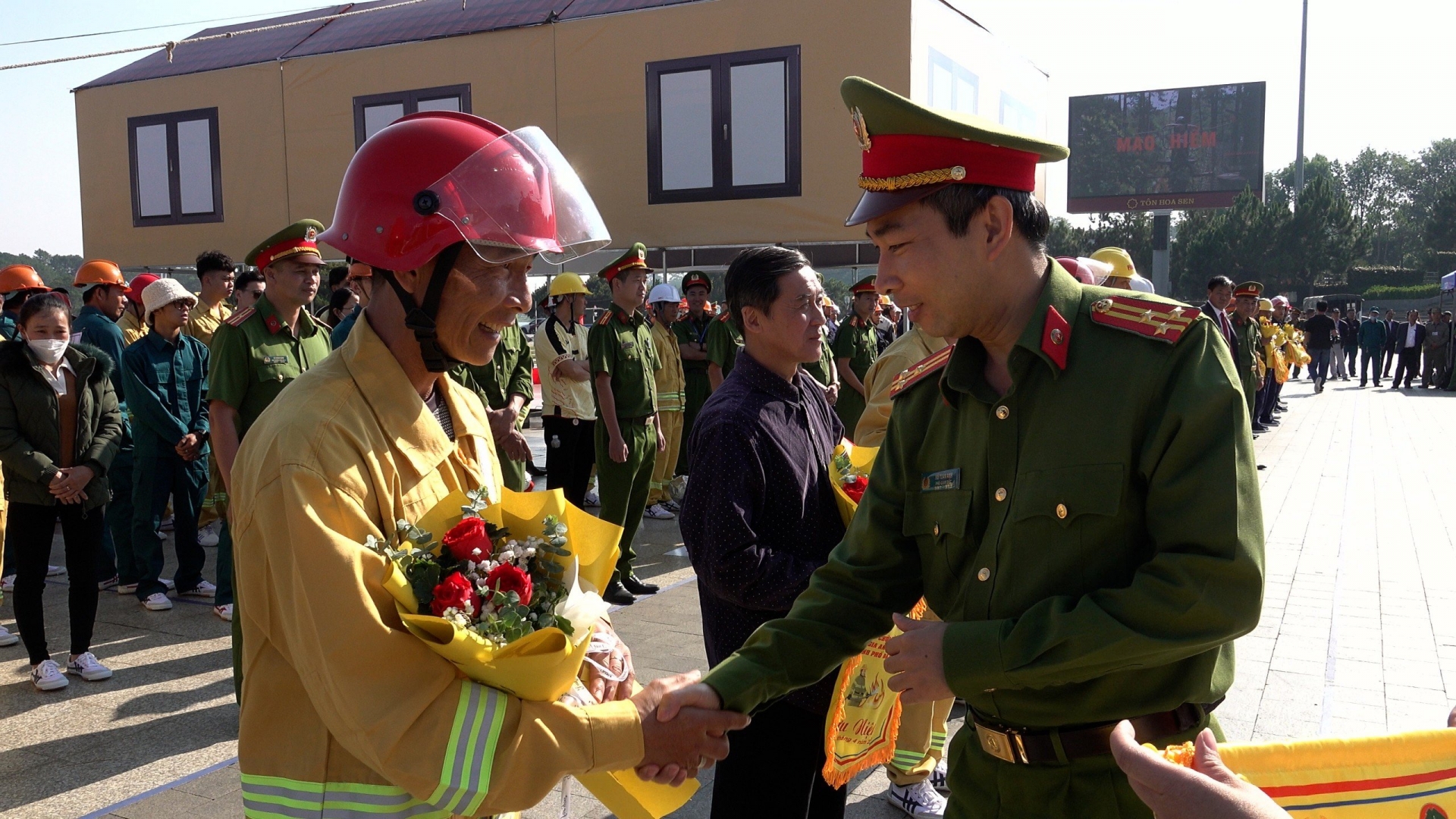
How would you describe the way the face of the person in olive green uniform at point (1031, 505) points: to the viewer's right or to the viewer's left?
to the viewer's left

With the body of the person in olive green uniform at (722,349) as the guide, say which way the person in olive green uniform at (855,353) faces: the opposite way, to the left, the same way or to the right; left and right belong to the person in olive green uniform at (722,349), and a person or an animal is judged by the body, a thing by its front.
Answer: the same way

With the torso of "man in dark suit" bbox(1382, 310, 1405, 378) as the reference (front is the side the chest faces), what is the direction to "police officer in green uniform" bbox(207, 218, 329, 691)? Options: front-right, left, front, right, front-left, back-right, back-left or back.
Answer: front

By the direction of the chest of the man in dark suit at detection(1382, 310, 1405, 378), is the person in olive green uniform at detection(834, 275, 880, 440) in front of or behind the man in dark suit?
in front

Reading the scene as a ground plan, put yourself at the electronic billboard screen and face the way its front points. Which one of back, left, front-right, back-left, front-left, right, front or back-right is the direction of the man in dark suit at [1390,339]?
front-left

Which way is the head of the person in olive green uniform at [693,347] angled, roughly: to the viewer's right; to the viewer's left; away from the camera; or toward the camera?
toward the camera

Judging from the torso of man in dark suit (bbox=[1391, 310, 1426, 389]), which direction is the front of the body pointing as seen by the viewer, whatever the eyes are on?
toward the camera

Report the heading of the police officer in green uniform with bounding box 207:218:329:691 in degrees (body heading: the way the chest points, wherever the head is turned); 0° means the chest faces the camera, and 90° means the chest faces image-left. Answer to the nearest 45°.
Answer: approximately 315°

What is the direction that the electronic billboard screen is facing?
toward the camera

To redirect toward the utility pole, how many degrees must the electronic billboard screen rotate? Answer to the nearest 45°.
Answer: approximately 135° to its left

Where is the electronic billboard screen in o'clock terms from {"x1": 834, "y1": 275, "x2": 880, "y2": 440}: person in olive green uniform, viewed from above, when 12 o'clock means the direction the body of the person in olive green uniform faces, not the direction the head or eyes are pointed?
The electronic billboard screen is roughly at 8 o'clock from the person in olive green uniform.

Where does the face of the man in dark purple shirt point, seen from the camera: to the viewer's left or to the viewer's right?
to the viewer's right

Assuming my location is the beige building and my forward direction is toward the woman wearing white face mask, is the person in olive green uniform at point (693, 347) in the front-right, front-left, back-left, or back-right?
front-left

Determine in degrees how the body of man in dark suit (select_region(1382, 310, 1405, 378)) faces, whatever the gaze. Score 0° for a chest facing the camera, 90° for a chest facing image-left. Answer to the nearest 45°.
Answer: approximately 0°

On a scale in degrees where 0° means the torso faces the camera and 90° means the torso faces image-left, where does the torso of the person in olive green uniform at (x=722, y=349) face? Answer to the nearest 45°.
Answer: approximately 315°

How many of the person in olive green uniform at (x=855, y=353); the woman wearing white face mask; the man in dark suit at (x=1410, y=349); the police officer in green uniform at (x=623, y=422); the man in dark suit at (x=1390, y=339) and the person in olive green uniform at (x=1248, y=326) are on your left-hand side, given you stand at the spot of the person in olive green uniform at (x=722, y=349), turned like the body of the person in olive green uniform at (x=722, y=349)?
4
